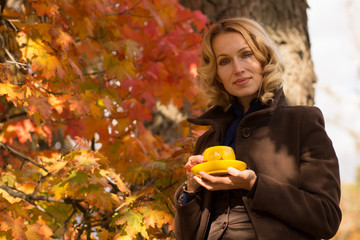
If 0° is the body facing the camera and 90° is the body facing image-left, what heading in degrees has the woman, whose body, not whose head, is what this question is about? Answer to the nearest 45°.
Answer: approximately 45°

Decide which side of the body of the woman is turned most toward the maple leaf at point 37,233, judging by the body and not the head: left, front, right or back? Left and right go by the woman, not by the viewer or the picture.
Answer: right

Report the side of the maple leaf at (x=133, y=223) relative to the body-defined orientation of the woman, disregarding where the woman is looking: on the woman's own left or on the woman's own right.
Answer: on the woman's own right

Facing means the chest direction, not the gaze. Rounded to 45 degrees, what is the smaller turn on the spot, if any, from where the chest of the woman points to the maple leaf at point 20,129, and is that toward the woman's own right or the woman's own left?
approximately 90° to the woman's own right

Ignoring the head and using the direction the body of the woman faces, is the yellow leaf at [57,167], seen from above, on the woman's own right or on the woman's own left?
on the woman's own right
